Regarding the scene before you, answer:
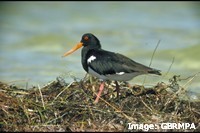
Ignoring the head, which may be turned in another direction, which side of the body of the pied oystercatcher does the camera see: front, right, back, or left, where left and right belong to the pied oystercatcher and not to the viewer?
left
